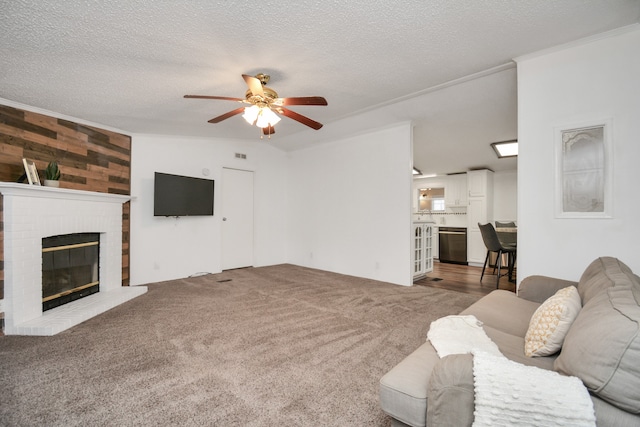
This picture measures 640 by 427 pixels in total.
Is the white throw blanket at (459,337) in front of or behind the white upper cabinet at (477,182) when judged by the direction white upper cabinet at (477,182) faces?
in front

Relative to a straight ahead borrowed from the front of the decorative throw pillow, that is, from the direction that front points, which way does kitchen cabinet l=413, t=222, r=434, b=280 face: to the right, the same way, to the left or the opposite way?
to the left

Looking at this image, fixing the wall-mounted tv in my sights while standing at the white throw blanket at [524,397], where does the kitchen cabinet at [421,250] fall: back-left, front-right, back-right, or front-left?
front-right

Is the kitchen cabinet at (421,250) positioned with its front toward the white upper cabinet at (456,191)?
no

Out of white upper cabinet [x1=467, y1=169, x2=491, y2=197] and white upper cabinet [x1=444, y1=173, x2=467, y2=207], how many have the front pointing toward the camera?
2

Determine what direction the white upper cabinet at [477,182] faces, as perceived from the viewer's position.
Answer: facing the viewer

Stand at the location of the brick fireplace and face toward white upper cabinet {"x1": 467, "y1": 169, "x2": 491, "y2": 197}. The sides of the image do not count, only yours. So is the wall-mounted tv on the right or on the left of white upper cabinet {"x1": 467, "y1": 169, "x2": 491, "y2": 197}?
left

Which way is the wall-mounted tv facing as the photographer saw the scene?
facing the viewer and to the right of the viewer
